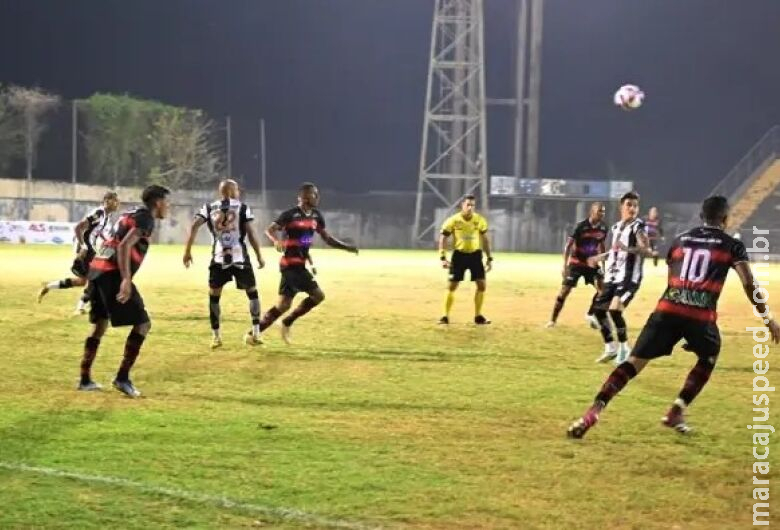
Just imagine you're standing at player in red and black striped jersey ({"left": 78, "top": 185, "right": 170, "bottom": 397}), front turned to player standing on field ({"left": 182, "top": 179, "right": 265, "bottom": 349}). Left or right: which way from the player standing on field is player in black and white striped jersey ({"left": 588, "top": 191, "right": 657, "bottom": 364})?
right

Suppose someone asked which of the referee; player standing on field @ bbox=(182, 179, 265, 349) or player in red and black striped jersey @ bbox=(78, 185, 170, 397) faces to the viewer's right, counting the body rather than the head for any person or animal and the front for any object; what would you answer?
the player in red and black striped jersey

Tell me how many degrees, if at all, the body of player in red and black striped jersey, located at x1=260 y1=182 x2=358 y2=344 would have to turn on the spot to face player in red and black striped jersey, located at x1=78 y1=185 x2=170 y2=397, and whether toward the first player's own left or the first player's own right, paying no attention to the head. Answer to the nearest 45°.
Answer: approximately 45° to the first player's own right

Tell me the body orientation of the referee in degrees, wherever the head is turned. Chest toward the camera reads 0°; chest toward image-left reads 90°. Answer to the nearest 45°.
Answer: approximately 0°

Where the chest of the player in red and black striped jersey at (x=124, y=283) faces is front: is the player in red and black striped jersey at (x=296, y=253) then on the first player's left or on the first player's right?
on the first player's left

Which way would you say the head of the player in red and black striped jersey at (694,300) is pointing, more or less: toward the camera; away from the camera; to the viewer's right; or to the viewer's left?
away from the camera

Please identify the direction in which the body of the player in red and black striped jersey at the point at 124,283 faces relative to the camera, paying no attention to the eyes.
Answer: to the viewer's right
